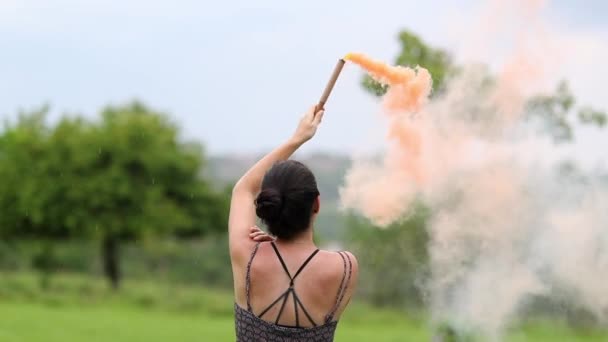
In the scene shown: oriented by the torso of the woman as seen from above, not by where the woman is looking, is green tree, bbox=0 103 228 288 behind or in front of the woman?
in front

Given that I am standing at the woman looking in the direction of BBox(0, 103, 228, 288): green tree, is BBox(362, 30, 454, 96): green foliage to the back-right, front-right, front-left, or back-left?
front-right

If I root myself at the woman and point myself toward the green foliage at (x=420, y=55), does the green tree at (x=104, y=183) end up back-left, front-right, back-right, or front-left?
front-left

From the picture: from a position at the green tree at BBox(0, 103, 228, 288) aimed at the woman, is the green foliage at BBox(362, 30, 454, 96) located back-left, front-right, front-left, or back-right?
front-left

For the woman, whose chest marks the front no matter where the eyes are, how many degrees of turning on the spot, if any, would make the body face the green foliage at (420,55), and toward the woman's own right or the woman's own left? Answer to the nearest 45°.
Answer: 0° — they already face it

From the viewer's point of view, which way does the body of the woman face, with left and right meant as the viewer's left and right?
facing away from the viewer
